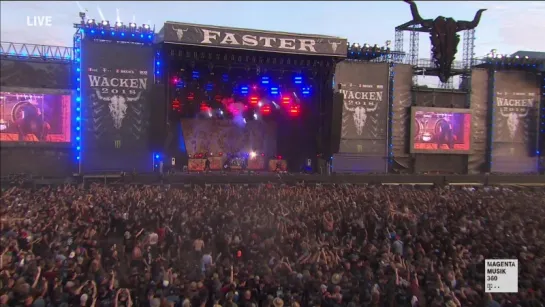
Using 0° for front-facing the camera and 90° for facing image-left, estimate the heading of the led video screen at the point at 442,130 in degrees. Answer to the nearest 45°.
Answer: approximately 0°

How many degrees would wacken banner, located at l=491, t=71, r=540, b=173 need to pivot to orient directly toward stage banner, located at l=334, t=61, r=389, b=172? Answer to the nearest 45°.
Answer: approximately 45° to its right

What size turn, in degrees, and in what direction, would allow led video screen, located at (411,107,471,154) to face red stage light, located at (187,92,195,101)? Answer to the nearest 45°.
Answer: approximately 45° to its right

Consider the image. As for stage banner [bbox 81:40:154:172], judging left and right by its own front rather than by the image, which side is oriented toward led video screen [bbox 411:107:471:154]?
left

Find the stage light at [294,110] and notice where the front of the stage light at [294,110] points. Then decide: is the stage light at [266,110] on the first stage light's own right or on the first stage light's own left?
on the first stage light's own right
